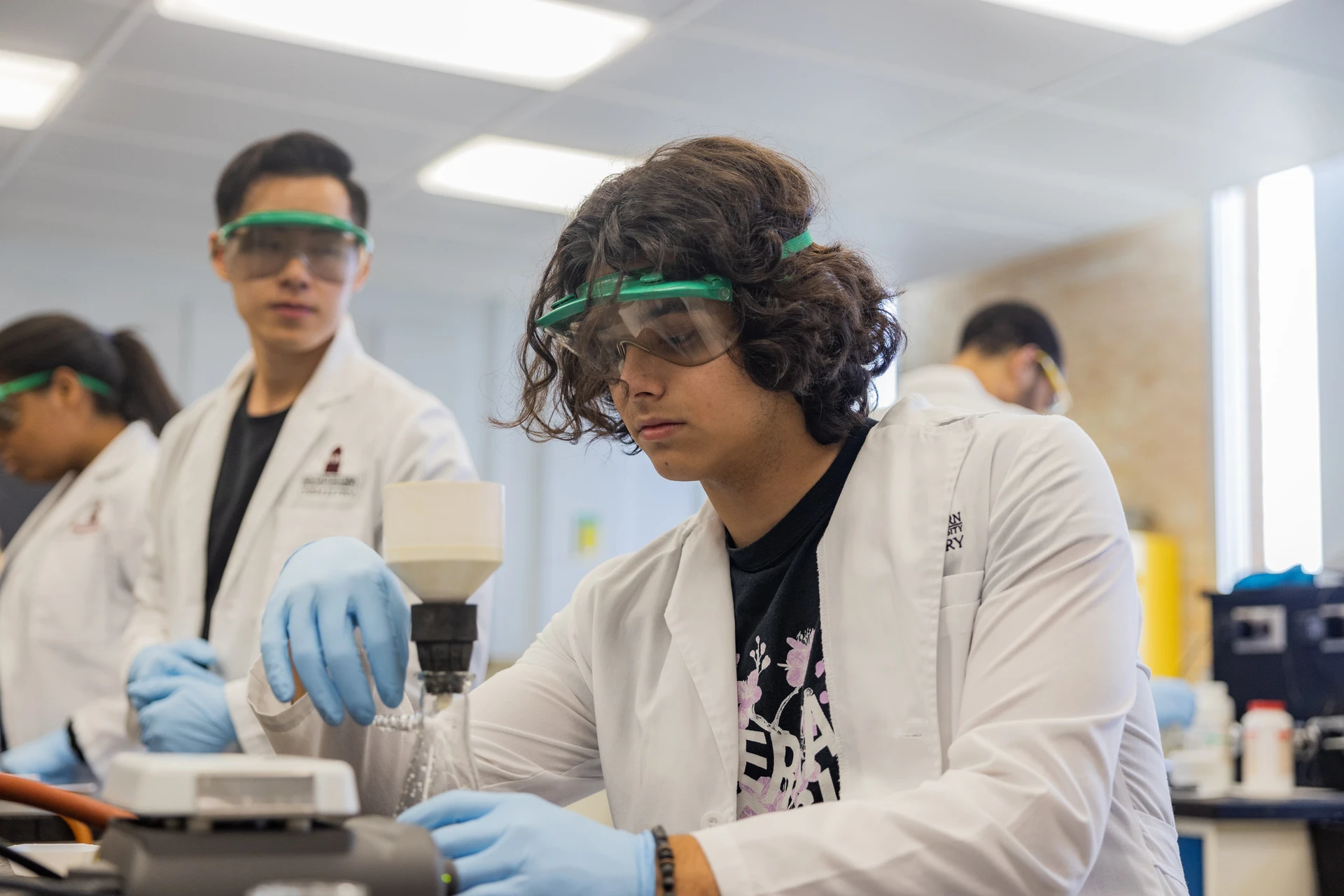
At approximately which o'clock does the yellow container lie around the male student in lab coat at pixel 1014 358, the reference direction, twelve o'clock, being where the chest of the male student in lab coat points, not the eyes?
The yellow container is roughly at 11 o'clock from the male student in lab coat.

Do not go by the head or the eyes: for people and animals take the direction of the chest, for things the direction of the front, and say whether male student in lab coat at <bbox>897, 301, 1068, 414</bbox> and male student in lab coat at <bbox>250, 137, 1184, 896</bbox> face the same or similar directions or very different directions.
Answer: very different directions

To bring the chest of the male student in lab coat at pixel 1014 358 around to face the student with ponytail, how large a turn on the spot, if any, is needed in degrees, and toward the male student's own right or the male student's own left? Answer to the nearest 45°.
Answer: approximately 180°

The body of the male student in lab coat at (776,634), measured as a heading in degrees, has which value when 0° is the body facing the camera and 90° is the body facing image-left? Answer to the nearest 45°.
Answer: approximately 45°

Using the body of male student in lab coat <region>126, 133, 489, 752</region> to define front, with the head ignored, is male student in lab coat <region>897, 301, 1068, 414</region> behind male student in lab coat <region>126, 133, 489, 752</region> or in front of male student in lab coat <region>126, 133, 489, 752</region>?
behind

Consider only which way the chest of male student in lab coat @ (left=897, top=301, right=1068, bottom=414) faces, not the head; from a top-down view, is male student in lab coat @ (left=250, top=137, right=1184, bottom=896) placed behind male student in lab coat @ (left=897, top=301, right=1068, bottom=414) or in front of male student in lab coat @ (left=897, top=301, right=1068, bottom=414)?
behind

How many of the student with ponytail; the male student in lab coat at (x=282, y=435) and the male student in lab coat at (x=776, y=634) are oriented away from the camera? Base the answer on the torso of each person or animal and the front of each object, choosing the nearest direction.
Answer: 0

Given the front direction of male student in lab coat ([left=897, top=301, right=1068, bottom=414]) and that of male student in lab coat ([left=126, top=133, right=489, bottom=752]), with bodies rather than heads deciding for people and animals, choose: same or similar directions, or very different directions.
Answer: very different directions

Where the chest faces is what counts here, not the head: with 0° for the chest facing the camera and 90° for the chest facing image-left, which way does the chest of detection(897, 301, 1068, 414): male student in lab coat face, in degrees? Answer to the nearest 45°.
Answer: approximately 225°

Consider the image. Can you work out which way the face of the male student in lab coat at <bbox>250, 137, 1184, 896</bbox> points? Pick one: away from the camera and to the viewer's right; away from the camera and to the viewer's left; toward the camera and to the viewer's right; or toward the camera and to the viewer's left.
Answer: toward the camera and to the viewer's left
